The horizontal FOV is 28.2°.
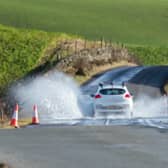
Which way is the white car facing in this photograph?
away from the camera

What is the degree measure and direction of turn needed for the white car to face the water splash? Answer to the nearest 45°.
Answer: approximately 45° to its left
